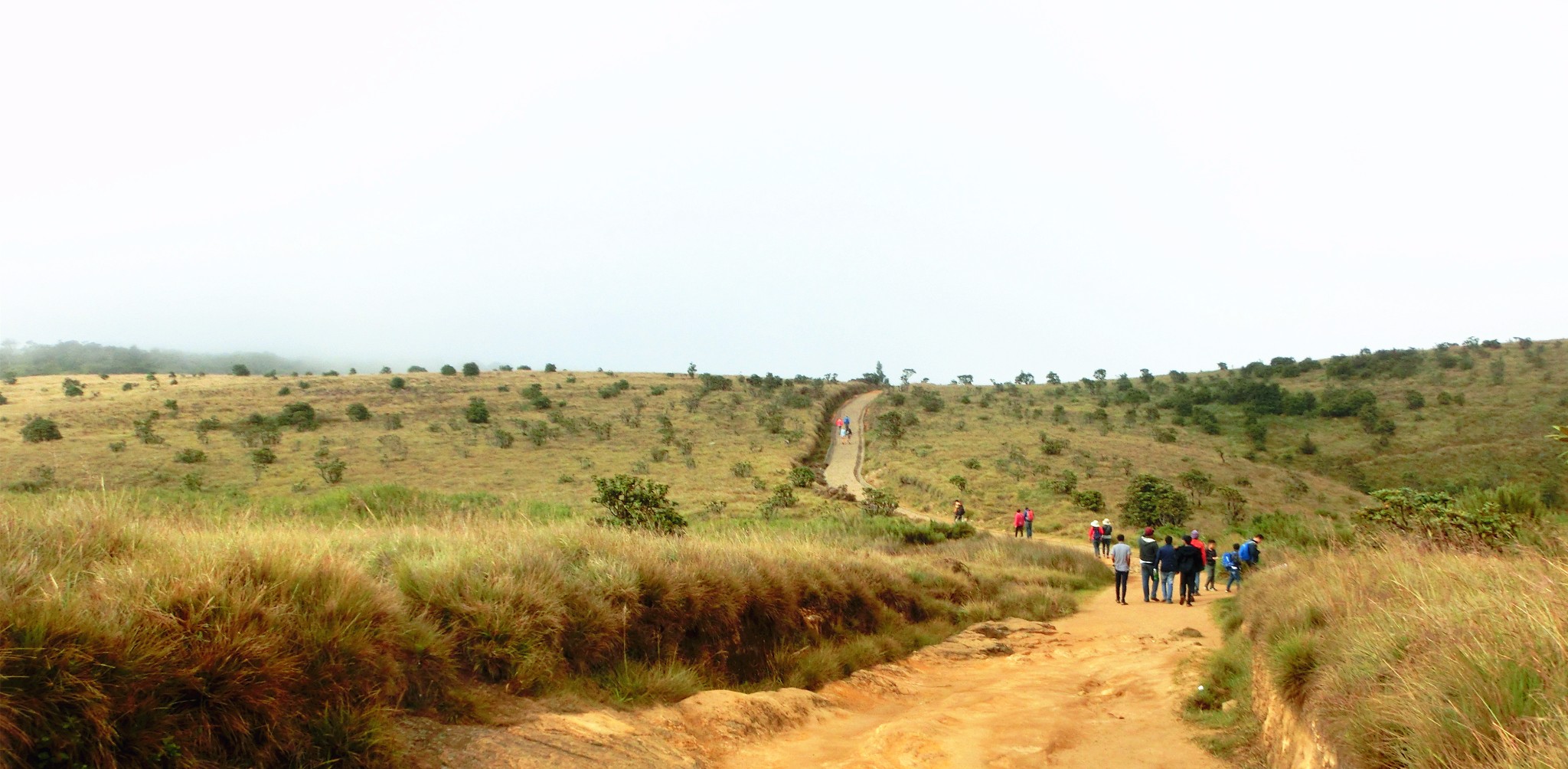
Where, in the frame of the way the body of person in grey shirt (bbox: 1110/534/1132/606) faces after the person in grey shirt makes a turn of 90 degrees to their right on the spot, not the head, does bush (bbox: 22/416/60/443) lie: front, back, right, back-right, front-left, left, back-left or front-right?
back

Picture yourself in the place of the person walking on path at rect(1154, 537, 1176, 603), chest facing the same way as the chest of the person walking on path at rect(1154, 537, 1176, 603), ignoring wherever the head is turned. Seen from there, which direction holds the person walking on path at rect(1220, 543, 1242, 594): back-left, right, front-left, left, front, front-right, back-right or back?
front-right

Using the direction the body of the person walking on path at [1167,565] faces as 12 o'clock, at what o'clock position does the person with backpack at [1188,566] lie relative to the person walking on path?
The person with backpack is roughly at 4 o'clock from the person walking on path.

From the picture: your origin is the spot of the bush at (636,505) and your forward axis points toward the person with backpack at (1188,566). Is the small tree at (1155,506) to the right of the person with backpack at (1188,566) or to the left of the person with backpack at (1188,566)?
left

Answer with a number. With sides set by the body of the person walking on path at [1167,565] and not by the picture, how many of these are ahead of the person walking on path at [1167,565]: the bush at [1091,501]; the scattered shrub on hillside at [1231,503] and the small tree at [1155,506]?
3

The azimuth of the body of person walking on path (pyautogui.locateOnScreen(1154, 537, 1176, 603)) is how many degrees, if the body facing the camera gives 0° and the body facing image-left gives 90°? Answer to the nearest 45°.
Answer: approximately 180°

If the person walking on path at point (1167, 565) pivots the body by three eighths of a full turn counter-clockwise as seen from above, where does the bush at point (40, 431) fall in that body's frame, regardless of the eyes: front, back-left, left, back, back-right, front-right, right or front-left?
front-right

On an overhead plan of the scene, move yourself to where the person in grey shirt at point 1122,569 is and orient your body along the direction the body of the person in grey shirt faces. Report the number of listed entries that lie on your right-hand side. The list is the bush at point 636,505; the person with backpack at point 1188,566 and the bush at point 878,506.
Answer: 1

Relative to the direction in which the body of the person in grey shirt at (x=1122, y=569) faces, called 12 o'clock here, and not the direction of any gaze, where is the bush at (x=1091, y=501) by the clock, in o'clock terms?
The bush is roughly at 12 o'clock from the person in grey shirt.

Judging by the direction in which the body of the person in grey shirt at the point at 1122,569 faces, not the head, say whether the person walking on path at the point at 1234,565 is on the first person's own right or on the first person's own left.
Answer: on the first person's own right

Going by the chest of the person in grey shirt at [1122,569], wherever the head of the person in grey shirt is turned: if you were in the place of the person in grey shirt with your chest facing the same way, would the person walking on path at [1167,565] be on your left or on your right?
on your right

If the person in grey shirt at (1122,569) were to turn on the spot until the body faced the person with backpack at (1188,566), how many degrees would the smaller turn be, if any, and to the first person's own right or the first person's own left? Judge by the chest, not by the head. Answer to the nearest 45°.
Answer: approximately 90° to the first person's own right

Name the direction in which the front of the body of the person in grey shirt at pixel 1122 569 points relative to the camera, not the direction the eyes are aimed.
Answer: away from the camera

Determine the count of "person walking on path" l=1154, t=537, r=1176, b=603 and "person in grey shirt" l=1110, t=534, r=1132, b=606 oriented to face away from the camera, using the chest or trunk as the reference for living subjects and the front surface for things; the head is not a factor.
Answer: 2
